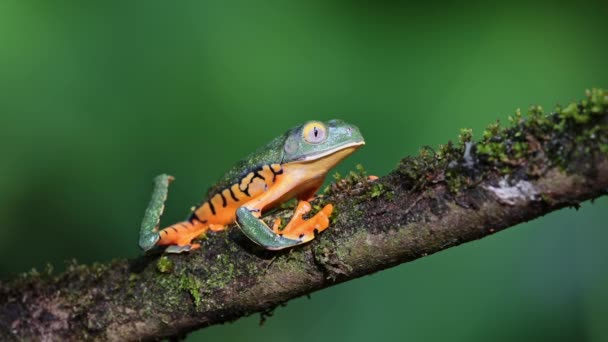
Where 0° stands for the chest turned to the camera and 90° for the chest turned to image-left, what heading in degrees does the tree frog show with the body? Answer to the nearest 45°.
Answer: approximately 270°
